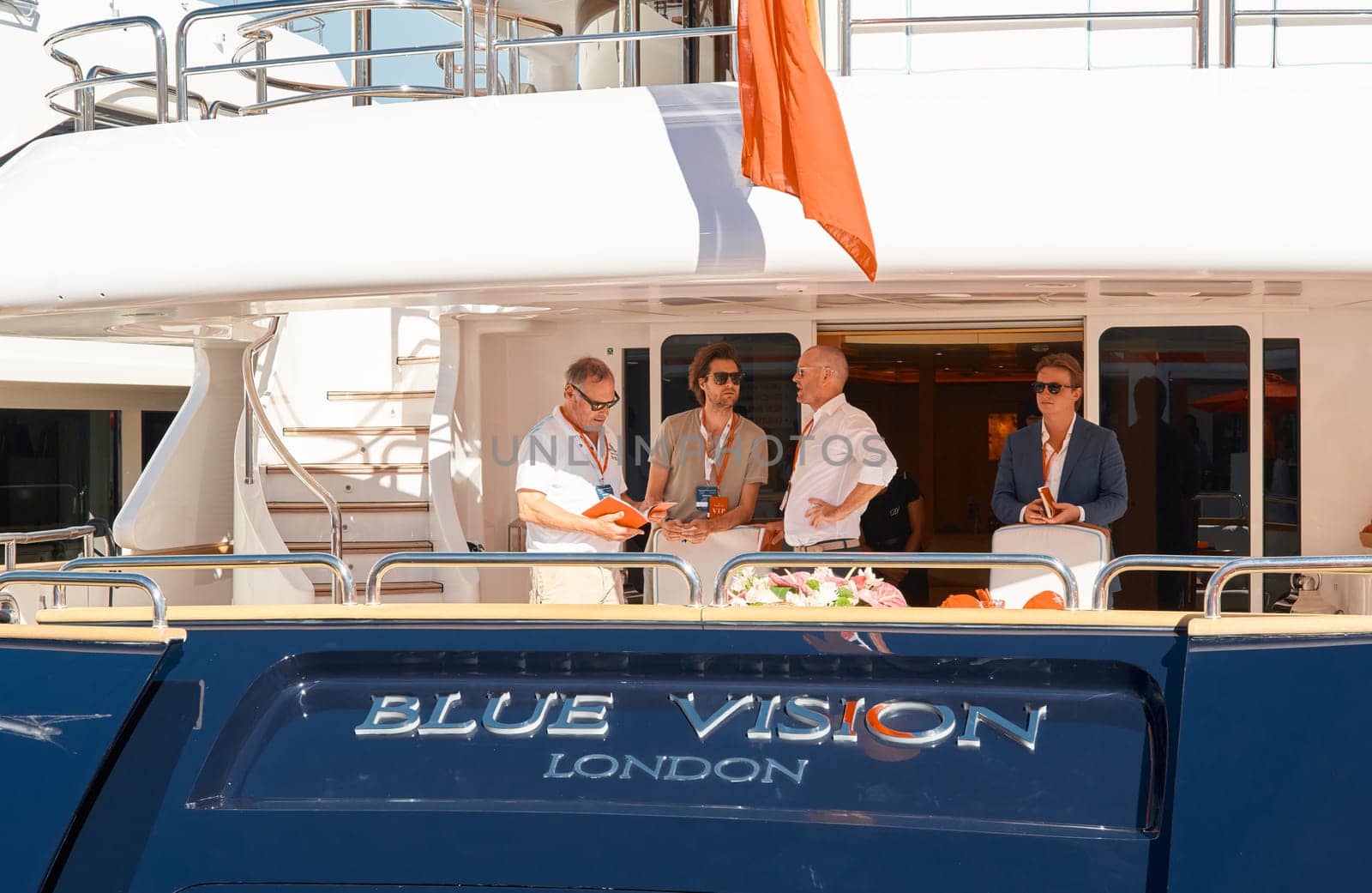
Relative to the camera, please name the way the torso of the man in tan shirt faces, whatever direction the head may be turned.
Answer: toward the camera

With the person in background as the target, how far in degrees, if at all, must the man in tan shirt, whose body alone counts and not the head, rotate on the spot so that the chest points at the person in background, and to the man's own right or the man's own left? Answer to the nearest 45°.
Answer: approximately 135° to the man's own left

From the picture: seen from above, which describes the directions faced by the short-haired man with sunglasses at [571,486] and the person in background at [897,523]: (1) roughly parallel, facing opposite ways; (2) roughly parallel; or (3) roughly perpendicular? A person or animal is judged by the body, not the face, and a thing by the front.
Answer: roughly perpendicular

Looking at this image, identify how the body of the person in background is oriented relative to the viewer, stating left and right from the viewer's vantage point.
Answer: facing the viewer and to the left of the viewer

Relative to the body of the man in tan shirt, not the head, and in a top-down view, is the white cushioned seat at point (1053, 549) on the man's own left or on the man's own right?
on the man's own left

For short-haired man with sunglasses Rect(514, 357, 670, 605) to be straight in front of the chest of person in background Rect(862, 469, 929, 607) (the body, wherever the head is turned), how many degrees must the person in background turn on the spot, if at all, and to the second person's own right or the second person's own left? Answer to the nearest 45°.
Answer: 0° — they already face them

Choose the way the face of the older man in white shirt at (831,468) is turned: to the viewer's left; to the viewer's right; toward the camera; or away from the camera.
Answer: to the viewer's left

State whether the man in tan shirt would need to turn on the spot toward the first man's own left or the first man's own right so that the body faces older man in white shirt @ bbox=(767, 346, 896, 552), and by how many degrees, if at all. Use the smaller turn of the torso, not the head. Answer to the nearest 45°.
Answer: approximately 45° to the first man's own left

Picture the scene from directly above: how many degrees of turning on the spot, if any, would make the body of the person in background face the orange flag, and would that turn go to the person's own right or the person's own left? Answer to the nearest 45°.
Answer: approximately 45° to the person's own left

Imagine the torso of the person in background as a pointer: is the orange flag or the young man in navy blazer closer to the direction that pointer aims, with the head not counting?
the orange flag

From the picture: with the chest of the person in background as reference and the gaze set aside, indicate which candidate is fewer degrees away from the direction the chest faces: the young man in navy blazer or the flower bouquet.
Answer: the flower bouquet
